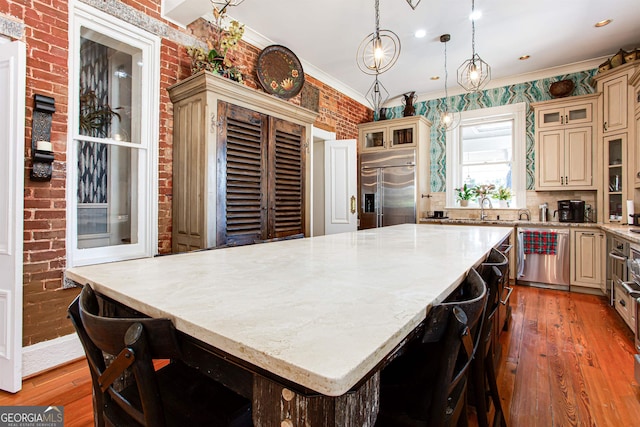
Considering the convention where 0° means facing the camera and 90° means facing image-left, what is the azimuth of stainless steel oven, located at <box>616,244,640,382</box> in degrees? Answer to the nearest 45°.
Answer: approximately 45°

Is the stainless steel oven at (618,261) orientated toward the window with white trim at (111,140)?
yes

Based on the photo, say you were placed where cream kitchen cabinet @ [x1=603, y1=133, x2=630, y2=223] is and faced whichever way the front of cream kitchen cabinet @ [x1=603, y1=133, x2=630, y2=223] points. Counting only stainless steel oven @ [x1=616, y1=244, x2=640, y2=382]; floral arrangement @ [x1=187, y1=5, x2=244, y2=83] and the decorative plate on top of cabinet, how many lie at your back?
0

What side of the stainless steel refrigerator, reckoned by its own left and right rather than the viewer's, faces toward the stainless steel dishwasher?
left

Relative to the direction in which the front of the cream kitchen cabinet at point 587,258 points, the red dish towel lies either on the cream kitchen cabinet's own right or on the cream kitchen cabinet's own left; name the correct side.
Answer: on the cream kitchen cabinet's own right

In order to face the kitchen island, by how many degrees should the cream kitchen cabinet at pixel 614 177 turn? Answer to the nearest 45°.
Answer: approximately 45° to its left

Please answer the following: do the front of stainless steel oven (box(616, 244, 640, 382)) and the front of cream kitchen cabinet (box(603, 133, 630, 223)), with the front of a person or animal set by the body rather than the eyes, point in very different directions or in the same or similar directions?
same or similar directions

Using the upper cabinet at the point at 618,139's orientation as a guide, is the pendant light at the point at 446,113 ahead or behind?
ahead

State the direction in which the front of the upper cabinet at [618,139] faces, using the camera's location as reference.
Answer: facing the viewer and to the left of the viewer

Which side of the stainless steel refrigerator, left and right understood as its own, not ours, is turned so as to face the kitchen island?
front

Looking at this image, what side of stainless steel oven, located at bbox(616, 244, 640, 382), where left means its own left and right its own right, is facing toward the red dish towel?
right

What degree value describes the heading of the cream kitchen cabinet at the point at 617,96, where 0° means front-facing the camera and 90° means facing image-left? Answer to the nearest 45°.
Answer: approximately 45°

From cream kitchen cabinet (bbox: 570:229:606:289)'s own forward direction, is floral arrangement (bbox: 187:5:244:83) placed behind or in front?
in front

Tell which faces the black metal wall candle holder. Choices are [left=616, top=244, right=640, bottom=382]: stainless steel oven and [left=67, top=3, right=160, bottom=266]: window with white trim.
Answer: the stainless steel oven

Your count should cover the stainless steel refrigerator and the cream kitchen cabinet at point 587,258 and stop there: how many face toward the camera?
2

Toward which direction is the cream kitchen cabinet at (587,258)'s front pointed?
toward the camera

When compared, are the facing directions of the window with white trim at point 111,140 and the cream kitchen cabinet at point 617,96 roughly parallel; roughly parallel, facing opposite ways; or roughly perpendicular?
roughly parallel, facing opposite ways

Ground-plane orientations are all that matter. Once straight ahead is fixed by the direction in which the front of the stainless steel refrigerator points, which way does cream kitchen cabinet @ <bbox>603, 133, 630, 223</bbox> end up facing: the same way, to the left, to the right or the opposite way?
to the right

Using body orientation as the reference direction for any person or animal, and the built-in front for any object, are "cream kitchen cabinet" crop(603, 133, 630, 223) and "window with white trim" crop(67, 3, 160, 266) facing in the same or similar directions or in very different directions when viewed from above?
very different directions

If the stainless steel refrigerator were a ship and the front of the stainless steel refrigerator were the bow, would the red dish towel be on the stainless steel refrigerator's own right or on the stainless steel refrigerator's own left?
on the stainless steel refrigerator's own left

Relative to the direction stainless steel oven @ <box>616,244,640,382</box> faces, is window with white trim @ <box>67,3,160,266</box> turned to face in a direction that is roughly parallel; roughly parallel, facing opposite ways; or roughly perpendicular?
roughly parallel, facing opposite ways
